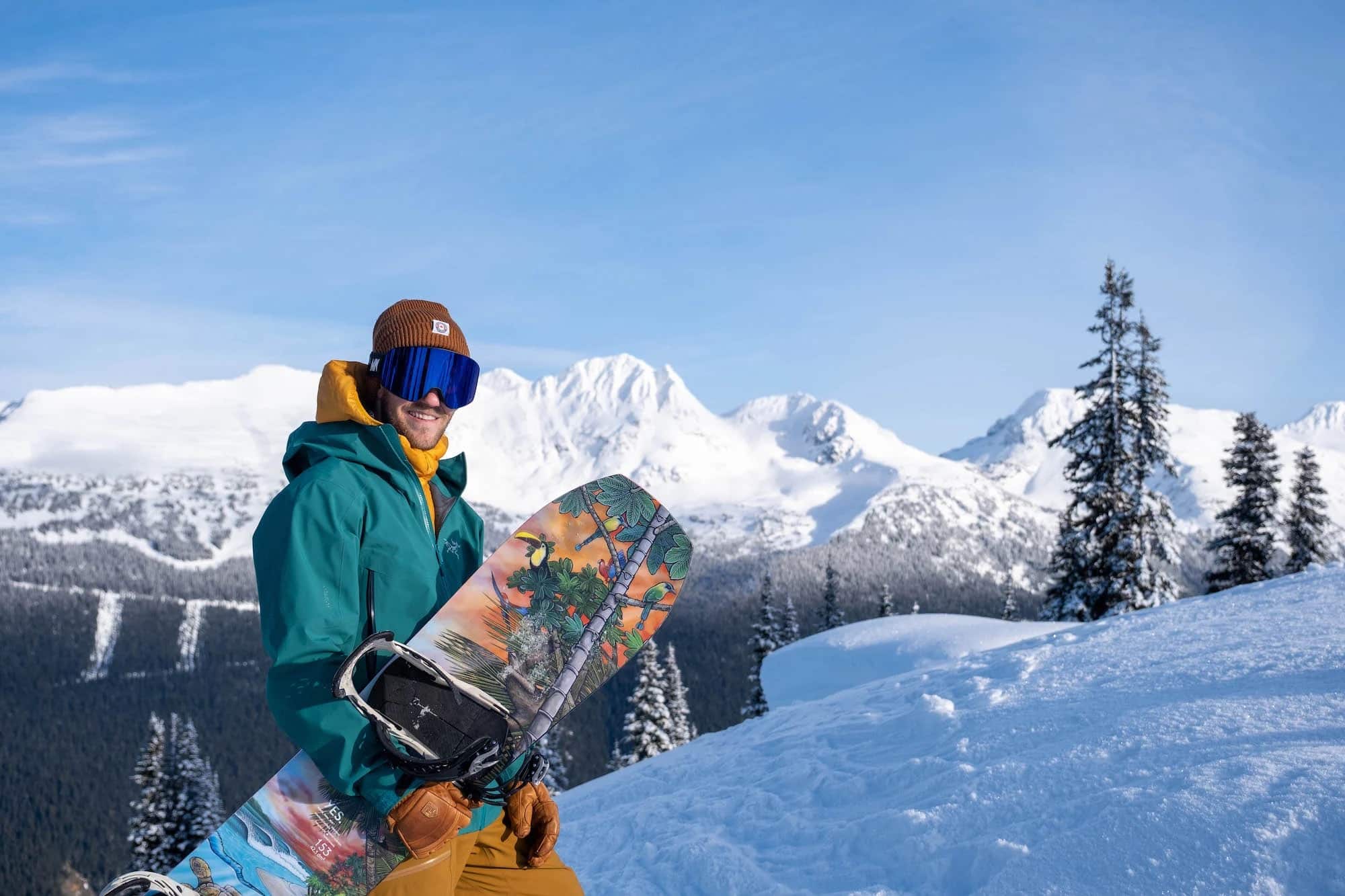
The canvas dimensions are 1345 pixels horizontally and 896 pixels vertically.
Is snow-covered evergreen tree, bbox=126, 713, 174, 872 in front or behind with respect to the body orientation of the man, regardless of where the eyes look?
behind

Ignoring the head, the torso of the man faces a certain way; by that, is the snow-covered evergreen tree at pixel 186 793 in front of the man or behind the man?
behind

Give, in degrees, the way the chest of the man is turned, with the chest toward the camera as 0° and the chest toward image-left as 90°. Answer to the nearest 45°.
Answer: approximately 315°

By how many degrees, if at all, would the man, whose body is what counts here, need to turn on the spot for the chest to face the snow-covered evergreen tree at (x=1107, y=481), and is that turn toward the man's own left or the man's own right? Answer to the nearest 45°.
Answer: approximately 90° to the man's own left

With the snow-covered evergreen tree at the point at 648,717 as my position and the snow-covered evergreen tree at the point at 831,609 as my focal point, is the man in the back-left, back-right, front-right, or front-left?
back-right
